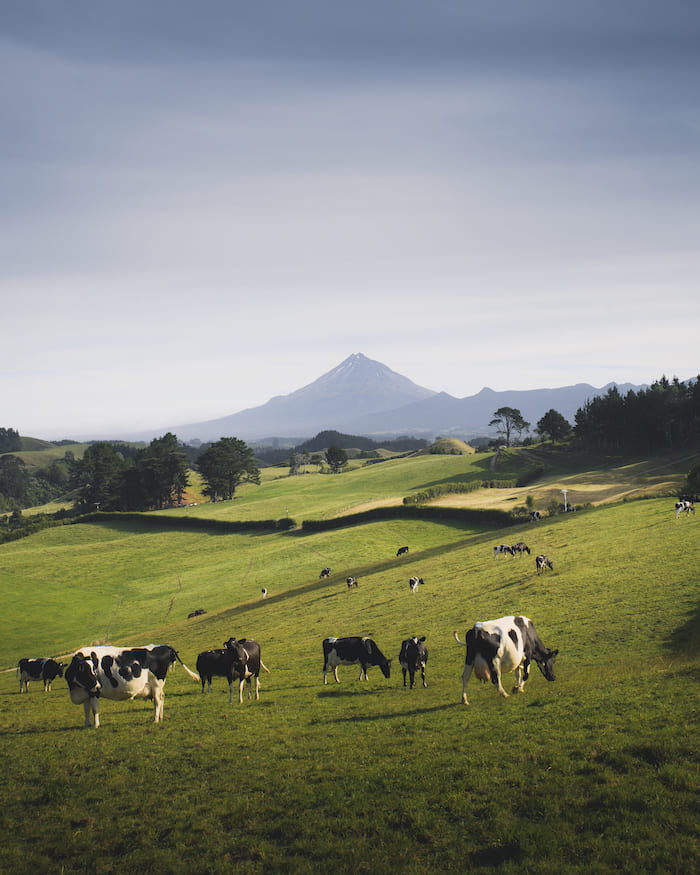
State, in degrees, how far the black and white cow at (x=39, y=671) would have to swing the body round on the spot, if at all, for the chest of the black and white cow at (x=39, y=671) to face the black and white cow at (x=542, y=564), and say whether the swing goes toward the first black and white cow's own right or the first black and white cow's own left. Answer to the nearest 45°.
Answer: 0° — it already faces it

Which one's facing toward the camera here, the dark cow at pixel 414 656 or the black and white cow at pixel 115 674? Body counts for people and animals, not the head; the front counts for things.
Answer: the dark cow

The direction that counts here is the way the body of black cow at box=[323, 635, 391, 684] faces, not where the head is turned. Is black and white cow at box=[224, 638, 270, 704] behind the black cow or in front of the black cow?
behind

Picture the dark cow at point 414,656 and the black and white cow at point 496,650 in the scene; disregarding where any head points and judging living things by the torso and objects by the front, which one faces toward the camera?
the dark cow

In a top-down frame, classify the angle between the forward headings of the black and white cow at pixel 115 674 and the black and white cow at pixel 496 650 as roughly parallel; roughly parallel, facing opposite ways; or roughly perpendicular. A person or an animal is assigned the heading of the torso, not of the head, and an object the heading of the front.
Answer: roughly parallel, facing opposite ways

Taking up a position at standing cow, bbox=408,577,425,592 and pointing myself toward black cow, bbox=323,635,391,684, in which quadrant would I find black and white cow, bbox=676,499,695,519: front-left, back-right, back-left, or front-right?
back-left

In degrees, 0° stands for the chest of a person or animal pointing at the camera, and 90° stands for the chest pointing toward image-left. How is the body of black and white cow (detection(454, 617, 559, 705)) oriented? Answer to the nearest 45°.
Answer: approximately 225°

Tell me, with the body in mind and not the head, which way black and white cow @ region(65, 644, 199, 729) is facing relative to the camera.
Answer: to the viewer's left

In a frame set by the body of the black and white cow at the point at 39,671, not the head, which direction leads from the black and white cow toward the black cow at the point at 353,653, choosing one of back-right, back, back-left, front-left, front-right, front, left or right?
front-right

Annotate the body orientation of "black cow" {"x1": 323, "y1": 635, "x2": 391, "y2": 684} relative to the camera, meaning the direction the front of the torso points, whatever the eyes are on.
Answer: to the viewer's right

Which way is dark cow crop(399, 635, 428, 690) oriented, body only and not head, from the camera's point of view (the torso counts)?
toward the camera

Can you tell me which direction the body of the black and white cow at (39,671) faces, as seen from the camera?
to the viewer's right

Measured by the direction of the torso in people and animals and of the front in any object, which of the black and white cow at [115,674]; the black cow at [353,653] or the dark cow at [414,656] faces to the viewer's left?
the black and white cow

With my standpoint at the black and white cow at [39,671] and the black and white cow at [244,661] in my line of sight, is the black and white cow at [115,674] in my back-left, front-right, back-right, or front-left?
front-right
